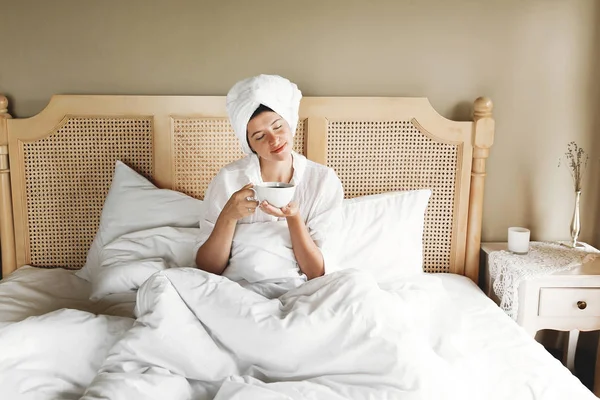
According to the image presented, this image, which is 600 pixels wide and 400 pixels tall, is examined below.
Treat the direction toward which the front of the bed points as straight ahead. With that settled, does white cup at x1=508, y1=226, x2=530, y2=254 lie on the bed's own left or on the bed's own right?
on the bed's own left

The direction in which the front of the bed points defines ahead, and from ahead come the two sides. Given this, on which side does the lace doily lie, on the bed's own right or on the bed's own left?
on the bed's own left

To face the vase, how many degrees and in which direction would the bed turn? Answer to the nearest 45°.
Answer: approximately 90° to its left

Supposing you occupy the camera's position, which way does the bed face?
facing the viewer

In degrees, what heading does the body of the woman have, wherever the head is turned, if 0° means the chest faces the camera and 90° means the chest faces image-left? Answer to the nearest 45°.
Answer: approximately 0°

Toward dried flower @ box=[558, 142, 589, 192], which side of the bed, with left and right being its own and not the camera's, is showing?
left

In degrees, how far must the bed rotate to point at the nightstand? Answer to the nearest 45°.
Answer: approximately 90° to its left

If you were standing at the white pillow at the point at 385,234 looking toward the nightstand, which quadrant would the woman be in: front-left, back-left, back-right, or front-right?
back-right

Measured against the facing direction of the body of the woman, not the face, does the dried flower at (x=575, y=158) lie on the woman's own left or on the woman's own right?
on the woman's own left
